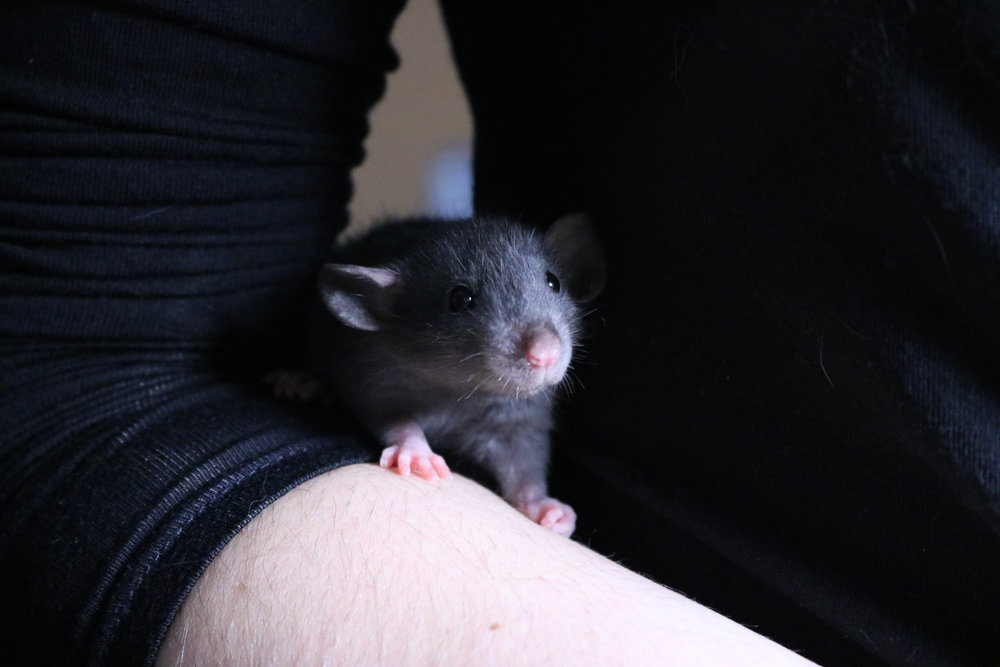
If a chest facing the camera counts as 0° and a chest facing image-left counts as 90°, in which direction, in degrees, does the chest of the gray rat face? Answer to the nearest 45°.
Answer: approximately 315°
